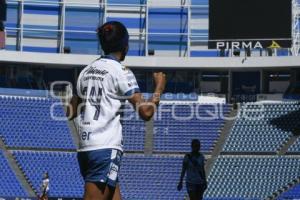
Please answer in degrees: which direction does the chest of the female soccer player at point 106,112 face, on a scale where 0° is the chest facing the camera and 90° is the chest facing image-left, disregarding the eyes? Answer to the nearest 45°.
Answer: approximately 225°

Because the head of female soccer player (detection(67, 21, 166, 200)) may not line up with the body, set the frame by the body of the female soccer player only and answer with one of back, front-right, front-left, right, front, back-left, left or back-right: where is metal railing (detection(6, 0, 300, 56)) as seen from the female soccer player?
front-left
